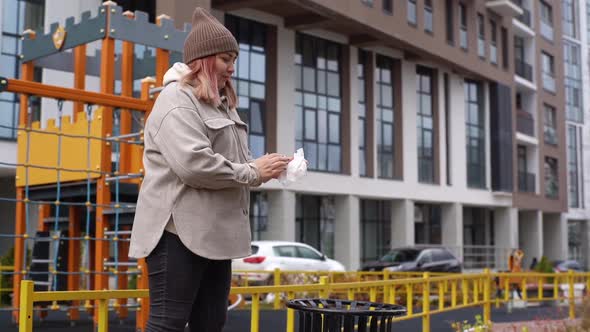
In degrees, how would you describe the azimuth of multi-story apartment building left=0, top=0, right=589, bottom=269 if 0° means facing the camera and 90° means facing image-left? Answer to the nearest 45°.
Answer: approximately 315°

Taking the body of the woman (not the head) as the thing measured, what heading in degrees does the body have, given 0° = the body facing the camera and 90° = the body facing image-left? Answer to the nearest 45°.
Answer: approximately 270°

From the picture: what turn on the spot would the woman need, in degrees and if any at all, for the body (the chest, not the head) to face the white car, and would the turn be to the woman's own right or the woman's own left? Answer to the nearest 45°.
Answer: approximately 90° to the woman's own left
